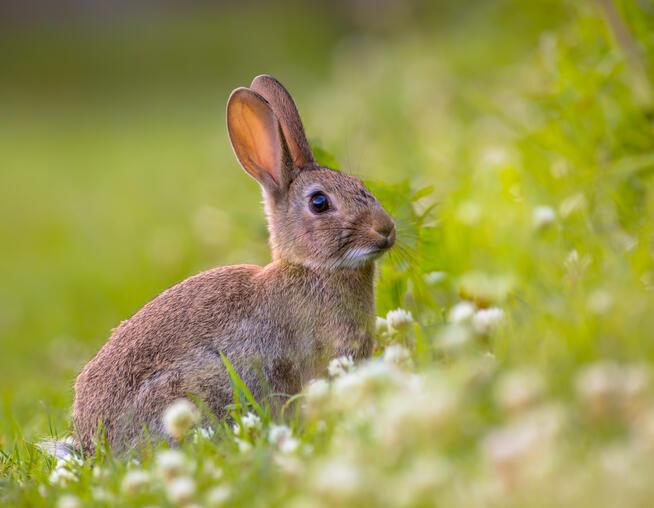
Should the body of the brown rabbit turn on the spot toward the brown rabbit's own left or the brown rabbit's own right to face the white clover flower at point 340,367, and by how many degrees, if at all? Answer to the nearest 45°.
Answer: approximately 45° to the brown rabbit's own right

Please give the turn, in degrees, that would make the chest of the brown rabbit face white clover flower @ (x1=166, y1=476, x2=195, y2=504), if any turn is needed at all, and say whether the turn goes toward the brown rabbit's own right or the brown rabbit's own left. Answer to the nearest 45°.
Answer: approximately 90° to the brown rabbit's own right

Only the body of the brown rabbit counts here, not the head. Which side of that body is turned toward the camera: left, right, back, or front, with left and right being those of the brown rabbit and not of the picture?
right

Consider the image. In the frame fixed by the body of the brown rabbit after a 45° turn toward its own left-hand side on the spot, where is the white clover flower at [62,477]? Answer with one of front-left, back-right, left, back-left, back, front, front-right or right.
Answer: back

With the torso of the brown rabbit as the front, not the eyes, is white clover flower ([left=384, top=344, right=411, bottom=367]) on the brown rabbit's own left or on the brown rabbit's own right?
on the brown rabbit's own right

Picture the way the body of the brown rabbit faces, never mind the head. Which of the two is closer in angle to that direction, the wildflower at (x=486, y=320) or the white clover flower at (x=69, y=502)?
the wildflower

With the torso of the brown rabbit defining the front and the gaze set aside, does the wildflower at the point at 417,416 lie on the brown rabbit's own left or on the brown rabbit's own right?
on the brown rabbit's own right

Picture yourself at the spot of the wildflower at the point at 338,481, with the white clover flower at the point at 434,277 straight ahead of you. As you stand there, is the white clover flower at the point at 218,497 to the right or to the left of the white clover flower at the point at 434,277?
left
